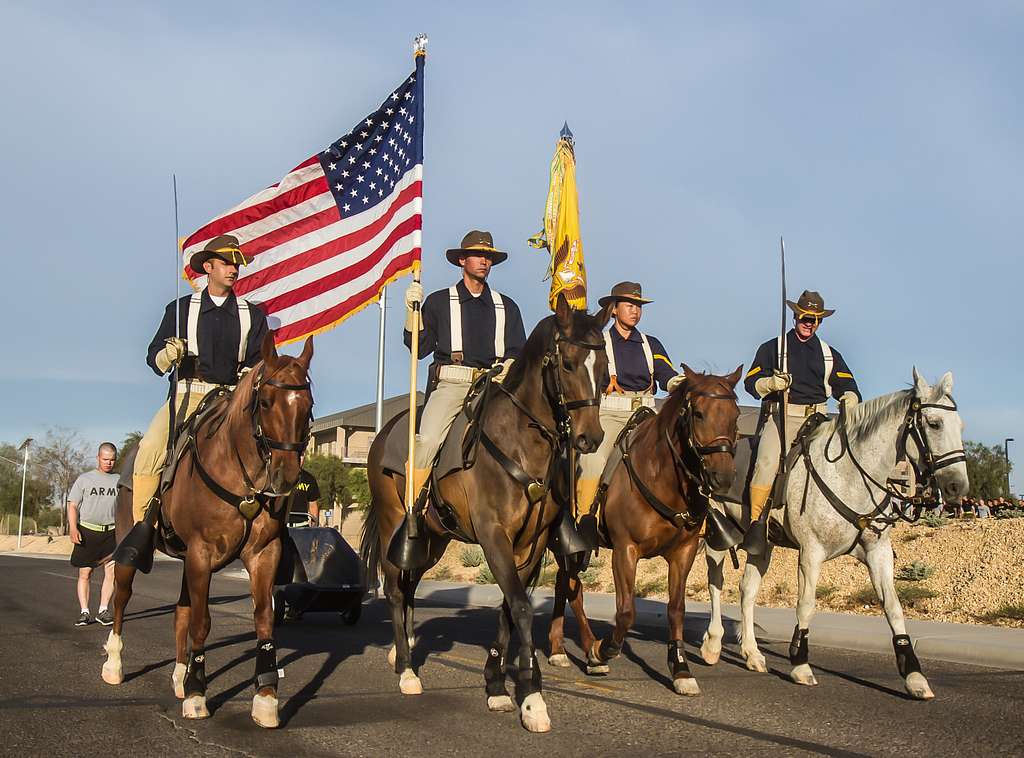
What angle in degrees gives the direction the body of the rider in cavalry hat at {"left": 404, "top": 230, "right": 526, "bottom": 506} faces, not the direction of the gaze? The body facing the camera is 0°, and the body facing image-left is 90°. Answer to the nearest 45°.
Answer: approximately 315°

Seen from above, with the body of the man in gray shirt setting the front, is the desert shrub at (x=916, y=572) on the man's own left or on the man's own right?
on the man's own left

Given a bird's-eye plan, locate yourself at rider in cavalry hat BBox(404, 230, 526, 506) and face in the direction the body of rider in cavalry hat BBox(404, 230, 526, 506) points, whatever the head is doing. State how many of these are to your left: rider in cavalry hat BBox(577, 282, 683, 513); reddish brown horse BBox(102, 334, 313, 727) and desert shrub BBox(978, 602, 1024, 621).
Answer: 2

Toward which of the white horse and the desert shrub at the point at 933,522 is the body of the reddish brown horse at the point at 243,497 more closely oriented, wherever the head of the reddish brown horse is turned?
the white horse

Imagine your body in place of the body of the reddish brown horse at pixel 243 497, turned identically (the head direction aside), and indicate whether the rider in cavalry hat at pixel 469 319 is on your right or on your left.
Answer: on your left

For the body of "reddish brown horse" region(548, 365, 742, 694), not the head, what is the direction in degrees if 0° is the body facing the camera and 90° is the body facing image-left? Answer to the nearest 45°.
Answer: approximately 315°

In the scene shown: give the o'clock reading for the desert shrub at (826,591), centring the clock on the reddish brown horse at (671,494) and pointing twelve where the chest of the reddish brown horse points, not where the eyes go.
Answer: The desert shrub is roughly at 8 o'clock from the reddish brown horse.

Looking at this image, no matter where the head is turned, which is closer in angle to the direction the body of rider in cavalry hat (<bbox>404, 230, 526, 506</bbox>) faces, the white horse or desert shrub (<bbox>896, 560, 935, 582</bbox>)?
the white horse

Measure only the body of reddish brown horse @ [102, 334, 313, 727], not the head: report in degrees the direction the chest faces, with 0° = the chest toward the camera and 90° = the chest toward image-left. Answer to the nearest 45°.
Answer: approximately 315°
